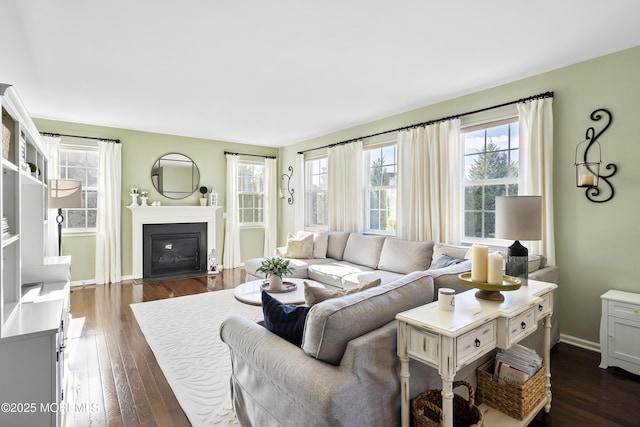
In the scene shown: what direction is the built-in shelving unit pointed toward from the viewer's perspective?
to the viewer's right

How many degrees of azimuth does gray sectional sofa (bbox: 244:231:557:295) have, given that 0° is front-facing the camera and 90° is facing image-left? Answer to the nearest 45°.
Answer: approximately 45°

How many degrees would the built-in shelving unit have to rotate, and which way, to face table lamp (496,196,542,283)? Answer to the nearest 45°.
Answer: approximately 45° to its right

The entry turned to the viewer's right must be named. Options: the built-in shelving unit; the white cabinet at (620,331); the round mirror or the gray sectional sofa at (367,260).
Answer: the built-in shelving unit

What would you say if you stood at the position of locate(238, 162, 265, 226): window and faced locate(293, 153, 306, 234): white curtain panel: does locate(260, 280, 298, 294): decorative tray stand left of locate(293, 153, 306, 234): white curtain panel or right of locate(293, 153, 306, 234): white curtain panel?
right

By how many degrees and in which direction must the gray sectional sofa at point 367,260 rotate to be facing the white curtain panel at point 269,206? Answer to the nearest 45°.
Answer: approximately 90° to its right

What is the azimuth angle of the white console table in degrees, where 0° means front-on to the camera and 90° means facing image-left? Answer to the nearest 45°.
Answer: approximately 315°

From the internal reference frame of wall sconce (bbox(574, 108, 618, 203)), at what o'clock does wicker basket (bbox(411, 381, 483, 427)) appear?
The wicker basket is roughly at 11 o'clock from the wall sconce.

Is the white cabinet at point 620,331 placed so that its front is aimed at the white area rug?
yes

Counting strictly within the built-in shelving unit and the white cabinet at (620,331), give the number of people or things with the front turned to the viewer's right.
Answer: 1

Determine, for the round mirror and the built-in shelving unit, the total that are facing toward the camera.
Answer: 1
